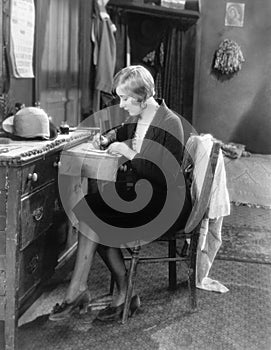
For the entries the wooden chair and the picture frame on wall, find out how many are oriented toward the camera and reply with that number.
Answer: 1

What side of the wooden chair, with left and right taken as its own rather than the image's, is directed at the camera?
left

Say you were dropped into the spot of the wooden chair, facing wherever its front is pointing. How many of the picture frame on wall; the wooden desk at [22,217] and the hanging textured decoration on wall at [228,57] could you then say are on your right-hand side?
2

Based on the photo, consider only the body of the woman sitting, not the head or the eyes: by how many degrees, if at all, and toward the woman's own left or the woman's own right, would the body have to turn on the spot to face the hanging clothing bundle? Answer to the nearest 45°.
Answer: approximately 90° to the woman's own right

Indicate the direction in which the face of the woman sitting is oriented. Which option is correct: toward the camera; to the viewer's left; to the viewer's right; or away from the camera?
to the viewer's left

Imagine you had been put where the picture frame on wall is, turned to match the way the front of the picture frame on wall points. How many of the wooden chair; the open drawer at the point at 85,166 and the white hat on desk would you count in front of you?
3

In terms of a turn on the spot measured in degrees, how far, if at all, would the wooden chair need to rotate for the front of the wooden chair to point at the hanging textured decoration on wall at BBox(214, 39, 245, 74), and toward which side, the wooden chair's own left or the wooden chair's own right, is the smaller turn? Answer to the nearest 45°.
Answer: approximately 90° to the wooden chair's own right

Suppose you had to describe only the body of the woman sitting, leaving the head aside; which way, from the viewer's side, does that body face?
to the viewer's left

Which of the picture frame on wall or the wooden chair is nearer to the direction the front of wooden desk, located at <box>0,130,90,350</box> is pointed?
the wooden chair
